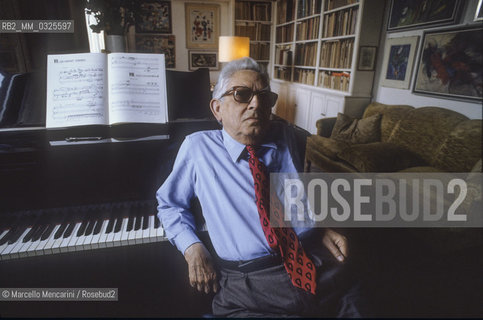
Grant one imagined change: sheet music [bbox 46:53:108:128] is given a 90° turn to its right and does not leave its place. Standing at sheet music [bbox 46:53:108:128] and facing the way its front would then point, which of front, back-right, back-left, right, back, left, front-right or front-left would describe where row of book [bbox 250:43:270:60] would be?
back-right

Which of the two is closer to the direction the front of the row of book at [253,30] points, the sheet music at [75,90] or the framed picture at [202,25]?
the sheet music

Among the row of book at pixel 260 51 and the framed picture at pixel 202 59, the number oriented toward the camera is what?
2

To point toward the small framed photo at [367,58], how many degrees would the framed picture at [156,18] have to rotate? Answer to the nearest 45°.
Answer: approximately 45° to its left

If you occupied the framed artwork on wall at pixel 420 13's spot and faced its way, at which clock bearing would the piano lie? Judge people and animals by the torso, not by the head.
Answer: The piano is roughly at 11 o'clock from the framed artwork on wall.

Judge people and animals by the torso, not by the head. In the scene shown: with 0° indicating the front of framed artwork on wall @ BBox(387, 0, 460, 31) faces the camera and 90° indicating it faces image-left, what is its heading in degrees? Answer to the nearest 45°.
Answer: approximately 45°
